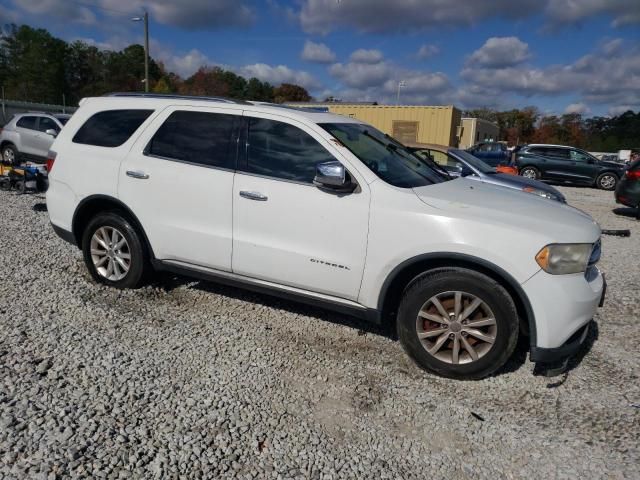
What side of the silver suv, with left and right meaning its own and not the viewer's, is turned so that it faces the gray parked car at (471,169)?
front

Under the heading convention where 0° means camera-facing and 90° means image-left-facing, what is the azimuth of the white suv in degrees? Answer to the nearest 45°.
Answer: approximately 315°

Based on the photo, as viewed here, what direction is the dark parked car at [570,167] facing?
to the viewer's right

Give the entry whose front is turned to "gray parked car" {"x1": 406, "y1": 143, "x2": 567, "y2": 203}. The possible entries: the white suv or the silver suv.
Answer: the silver suv

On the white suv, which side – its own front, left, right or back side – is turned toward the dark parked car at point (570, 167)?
left

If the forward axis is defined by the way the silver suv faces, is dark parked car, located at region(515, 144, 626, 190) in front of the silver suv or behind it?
in front

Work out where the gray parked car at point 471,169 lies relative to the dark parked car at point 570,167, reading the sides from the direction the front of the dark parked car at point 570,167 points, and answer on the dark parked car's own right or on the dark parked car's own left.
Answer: on the dark parked car's own right

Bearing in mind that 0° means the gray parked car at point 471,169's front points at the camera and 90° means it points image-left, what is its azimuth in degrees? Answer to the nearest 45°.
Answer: approximately 315°

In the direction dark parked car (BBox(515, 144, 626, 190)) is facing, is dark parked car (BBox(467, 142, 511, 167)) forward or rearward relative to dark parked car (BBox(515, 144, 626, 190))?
rearward

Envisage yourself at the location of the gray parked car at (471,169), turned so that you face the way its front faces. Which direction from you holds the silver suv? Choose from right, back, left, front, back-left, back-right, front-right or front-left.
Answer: back-right

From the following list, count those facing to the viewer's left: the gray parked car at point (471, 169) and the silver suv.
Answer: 0

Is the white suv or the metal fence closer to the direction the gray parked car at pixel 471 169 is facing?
the white suv
